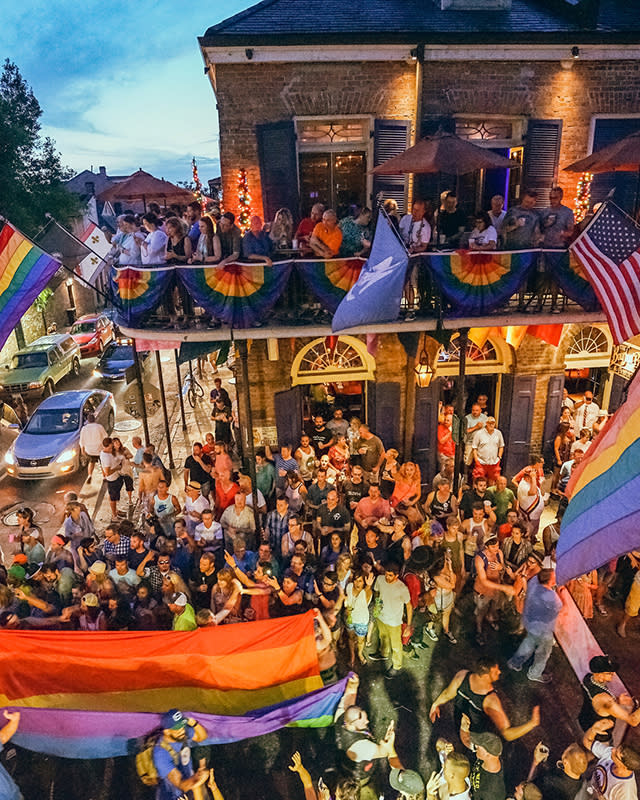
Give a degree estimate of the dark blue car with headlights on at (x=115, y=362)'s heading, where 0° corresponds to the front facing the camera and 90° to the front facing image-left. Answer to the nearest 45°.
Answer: approximately 45°

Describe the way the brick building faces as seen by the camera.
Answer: facing the viewer

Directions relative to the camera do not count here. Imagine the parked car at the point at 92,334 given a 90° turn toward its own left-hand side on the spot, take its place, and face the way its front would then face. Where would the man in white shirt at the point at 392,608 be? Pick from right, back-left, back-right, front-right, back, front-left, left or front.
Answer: front-right

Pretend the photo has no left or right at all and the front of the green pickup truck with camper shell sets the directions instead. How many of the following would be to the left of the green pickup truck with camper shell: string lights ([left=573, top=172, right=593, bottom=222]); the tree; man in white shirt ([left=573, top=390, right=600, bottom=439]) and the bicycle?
3

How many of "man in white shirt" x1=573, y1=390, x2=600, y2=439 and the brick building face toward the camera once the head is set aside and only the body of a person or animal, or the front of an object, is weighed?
2

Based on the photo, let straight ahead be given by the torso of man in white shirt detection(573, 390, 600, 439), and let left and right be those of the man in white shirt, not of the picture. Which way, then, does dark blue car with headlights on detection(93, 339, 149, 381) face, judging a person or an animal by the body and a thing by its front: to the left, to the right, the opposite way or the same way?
the same way

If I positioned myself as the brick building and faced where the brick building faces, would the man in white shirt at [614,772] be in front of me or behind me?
in front

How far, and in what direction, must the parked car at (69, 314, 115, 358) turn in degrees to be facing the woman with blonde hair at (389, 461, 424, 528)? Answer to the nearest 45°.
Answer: approximately 45° to its left

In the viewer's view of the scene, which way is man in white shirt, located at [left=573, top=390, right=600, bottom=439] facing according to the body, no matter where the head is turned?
toward the camera

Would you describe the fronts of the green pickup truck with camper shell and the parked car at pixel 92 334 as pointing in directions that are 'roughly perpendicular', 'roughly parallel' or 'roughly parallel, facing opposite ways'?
roughly parallel
